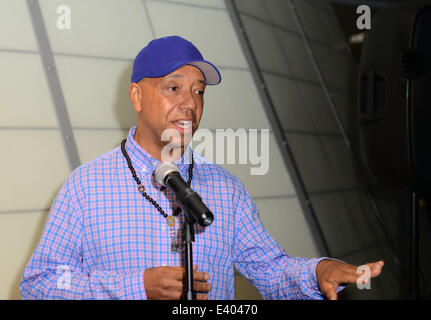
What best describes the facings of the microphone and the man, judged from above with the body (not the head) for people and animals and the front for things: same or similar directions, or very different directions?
very different directions

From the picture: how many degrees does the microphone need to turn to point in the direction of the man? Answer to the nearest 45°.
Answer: approximately 45° to its right

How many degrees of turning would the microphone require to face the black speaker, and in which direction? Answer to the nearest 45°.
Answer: approximately 90° to its right

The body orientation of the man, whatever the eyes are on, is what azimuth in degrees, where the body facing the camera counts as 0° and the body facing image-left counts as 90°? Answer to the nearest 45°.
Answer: approximately 315°
